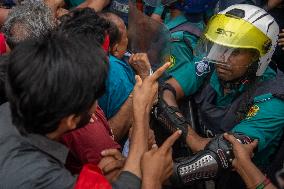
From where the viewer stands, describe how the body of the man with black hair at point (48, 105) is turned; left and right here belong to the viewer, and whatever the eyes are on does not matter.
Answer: facing away from the viewer and to the right of the viewer

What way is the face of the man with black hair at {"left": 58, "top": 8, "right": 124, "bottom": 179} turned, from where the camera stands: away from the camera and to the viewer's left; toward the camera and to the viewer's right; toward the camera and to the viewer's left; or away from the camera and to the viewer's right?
away from the camera and to the viewer's right

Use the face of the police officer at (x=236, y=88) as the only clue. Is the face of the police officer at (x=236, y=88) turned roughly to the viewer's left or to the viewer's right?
to the viewer's left

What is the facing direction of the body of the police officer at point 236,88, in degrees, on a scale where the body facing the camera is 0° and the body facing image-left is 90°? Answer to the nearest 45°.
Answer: approximately 45°

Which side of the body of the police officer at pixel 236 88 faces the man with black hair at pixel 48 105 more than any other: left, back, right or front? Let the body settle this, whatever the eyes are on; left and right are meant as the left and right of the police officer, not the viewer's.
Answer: front

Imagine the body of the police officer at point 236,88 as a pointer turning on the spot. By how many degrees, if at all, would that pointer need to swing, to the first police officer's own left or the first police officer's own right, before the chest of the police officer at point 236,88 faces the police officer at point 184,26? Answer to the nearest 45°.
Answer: approximately 90° to the first police officer's own right

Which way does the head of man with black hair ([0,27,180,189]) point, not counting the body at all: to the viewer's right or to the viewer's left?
to the viewer's right

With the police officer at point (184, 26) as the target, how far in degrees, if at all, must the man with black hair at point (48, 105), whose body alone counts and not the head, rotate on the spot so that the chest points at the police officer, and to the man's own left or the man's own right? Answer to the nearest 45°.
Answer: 0° — they already face them

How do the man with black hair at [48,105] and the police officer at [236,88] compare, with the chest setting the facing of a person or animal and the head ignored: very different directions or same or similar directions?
very different directions
